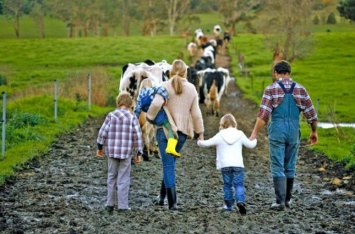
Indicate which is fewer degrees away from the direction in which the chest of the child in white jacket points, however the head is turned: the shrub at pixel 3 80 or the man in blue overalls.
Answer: the shrub

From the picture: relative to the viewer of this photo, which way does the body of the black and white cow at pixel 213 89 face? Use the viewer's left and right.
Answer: facing away from the viewer

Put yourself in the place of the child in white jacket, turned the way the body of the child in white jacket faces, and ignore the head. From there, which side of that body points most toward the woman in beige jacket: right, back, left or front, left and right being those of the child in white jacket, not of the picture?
left

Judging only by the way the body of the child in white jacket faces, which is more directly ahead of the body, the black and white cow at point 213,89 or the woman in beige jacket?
the black and white cow

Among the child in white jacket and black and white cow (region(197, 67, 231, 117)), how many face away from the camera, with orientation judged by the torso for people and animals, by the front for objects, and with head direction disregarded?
2

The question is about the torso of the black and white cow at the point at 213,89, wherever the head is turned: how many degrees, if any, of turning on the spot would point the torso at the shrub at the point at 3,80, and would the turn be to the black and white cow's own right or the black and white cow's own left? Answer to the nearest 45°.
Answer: approximately 45° to the black and white cow's own left

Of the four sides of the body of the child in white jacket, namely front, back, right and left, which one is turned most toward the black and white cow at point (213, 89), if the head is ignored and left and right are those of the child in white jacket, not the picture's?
front

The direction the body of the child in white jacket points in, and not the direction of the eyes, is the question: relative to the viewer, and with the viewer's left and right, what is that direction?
facing away from the viewer

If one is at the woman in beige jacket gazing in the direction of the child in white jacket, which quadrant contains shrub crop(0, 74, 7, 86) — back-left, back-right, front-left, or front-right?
back-left

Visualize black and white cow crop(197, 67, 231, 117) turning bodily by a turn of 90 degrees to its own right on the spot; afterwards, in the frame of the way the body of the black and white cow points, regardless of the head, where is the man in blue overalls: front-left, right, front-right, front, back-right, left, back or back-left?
right

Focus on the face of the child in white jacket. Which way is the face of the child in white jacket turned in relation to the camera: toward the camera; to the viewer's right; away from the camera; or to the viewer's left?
away from the camera

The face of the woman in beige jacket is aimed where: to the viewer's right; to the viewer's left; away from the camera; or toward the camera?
away from the camera

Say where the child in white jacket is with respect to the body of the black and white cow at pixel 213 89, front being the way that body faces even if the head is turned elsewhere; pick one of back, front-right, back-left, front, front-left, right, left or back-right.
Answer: back

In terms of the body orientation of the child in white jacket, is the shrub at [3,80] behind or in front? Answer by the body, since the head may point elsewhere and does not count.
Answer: in front

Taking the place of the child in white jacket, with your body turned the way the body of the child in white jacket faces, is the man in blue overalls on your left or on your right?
on your right
